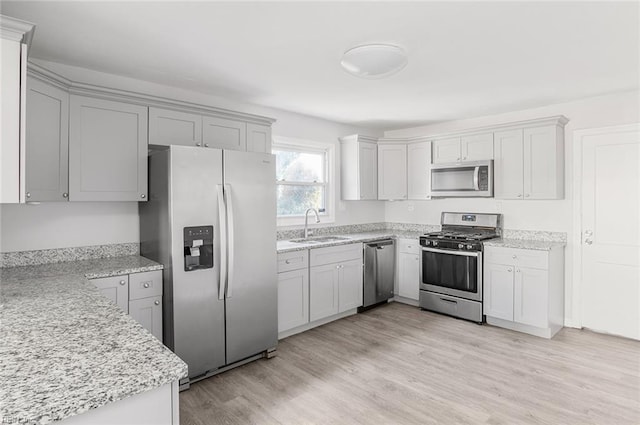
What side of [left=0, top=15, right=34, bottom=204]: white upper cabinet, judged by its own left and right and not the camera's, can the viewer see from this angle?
right

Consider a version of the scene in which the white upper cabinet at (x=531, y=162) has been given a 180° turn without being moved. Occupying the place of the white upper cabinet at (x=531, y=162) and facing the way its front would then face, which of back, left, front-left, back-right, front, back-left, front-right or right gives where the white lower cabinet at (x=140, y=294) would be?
back

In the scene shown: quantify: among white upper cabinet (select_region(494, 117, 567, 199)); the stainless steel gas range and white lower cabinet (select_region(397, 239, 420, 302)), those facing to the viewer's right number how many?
0

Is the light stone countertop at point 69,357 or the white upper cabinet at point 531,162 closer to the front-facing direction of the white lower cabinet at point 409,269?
the light stone countertop

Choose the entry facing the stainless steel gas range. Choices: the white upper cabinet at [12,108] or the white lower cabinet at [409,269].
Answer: the white upper cabinet

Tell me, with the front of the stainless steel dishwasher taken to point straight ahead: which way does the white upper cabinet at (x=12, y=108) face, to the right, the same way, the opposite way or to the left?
to the left

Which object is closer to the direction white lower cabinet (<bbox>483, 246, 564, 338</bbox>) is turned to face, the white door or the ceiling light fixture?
the ceiling light fixture

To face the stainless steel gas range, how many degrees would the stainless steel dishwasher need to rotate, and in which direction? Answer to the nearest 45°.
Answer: approximately 45° to its left

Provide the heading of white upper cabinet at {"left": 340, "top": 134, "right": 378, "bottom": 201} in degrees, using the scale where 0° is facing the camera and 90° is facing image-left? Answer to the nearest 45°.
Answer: approximately 315°

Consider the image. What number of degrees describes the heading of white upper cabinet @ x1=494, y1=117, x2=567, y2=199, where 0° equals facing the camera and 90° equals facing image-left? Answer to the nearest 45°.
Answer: approximately 45°

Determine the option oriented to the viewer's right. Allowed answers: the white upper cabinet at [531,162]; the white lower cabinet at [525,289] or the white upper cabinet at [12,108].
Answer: the white upper cabinet at [12,108]

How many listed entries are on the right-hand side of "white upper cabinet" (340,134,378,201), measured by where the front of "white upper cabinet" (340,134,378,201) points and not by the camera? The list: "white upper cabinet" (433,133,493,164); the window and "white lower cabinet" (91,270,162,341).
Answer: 2

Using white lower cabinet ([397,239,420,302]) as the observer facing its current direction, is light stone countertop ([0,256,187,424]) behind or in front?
in front

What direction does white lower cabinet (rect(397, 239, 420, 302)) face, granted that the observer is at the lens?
facing the viewer and to the left of the viewer

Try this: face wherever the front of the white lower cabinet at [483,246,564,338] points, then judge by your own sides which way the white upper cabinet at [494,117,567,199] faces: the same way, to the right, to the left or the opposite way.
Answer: the same way
